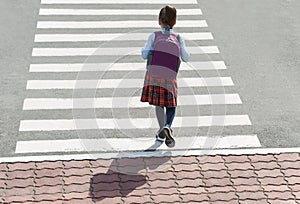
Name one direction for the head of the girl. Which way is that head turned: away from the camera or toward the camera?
away from the camera

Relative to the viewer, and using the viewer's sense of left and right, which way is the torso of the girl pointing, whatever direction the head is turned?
facing away from the viewer
